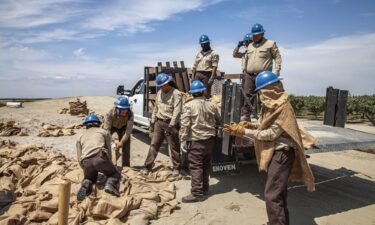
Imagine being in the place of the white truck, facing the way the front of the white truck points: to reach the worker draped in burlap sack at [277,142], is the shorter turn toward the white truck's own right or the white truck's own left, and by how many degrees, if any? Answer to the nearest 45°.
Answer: approximately 135° to the white truck's own left

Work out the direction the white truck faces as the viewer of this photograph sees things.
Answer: facing away from the viewer and to the left of the viewer

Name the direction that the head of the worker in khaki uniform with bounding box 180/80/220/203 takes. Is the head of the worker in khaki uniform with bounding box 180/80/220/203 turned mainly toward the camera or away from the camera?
away from the camera

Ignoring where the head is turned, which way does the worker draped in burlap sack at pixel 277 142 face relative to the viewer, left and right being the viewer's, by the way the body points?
facing to the left of the viewer

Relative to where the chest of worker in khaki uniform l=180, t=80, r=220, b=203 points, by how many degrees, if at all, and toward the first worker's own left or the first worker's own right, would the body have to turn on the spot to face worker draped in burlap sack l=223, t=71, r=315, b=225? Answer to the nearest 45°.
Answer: approximately 180°

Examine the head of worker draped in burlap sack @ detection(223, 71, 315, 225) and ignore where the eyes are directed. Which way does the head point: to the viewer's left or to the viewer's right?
to the viewer's left

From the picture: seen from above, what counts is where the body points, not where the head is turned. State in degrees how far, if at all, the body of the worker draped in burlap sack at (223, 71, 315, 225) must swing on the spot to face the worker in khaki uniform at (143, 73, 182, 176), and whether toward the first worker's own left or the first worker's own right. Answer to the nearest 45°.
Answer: approximately 45° to the first worker's own right

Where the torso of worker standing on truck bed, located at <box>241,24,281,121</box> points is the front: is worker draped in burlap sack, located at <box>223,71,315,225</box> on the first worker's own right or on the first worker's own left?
on the first worker's own left

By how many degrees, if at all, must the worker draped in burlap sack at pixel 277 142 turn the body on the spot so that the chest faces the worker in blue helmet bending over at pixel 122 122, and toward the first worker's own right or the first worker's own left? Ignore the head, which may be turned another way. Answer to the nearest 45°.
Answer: approximately 45° to the first worker's own right
